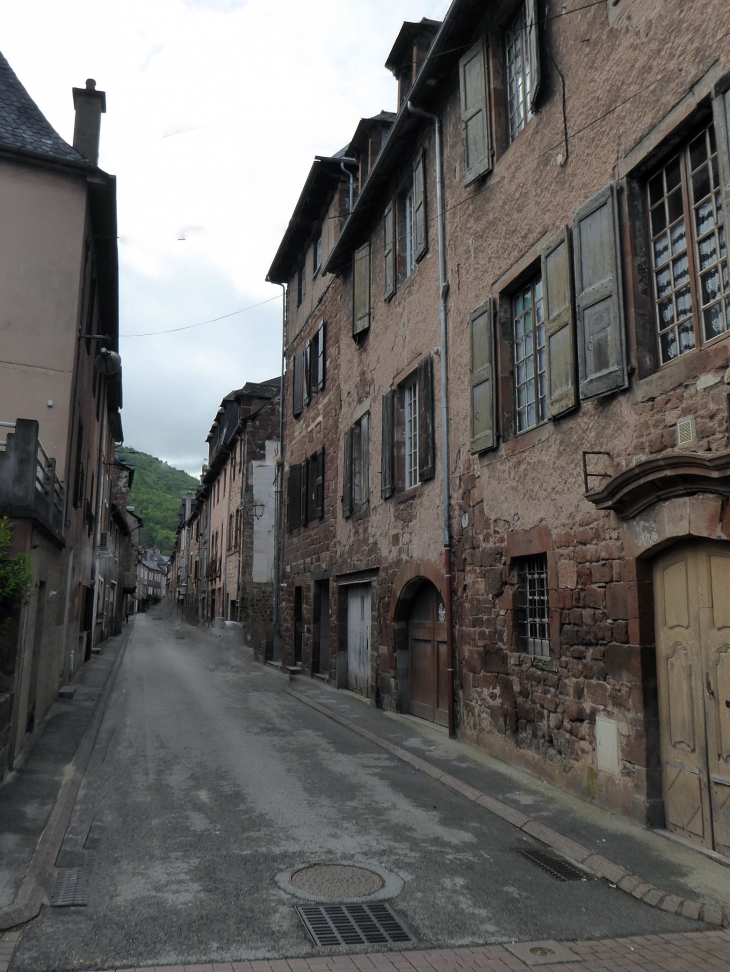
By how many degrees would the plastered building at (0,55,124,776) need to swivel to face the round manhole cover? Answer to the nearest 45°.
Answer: approximately 90° to its right

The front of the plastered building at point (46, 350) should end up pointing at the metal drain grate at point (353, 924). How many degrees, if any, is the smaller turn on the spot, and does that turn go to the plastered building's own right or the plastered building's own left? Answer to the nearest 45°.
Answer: approximately 90° to the plastered building's own right

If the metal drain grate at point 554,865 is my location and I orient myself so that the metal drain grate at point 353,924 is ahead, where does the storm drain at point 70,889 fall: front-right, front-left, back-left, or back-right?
front-right

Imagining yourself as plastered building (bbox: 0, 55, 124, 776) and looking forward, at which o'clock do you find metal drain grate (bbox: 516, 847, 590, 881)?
The metal drain grate is roughly at 2 o'clock from the plastered building.

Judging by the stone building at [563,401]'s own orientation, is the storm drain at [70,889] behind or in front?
in front

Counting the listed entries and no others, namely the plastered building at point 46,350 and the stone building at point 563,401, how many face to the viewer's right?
1

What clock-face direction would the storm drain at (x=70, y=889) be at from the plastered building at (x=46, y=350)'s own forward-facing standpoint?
The storm drain is roughly at 3 o'clock from the plastered building.

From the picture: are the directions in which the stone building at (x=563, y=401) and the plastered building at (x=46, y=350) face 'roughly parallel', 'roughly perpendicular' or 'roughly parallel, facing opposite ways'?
roughly parallel, facing opposite ways

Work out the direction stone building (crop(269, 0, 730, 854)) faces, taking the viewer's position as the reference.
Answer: facing the viewer and to the left of the viewer

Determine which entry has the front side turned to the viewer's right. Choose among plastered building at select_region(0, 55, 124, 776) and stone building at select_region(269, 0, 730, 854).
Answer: plastered building at select_region(0, 55, 124, 776)

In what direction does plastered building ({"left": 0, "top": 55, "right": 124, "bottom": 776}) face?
to the viewer's right

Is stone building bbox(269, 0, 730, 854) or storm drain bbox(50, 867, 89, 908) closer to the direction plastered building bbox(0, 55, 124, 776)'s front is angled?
the stone building
